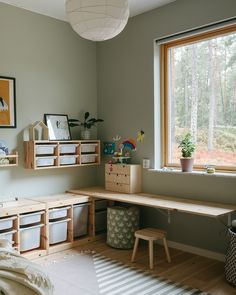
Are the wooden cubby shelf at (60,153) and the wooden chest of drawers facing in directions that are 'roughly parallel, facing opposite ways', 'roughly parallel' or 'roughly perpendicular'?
roughly perpendicular

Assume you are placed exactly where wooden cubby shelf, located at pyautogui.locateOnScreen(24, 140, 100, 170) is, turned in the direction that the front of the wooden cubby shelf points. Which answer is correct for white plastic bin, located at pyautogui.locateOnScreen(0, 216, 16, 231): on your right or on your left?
on your right

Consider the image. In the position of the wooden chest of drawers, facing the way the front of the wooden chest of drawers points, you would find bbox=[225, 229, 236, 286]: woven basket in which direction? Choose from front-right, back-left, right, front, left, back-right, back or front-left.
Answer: left

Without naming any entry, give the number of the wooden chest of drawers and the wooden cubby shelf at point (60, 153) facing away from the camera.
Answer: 0

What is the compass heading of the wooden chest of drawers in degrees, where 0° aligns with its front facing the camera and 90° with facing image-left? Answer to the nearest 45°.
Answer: approximately 45°

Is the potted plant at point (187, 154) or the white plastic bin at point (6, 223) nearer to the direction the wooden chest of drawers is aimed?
the white plastic bin

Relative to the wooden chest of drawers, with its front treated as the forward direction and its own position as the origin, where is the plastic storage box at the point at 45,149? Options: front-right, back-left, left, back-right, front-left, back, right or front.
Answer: front-right

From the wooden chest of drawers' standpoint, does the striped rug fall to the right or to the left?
on its left
